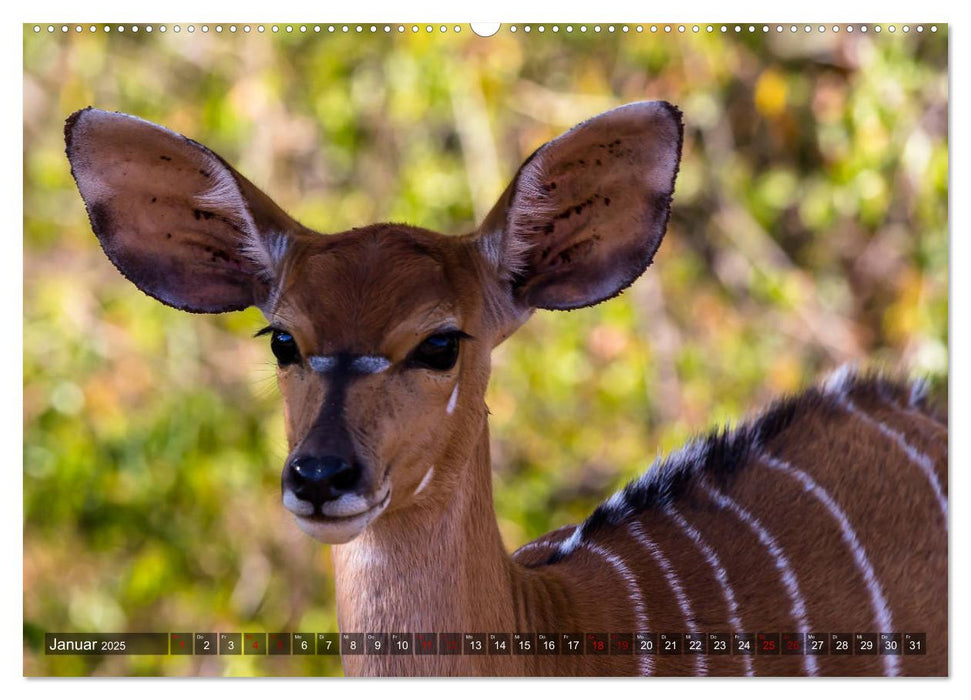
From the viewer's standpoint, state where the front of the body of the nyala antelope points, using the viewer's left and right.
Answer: facing the viewer and to the left of the viewer
